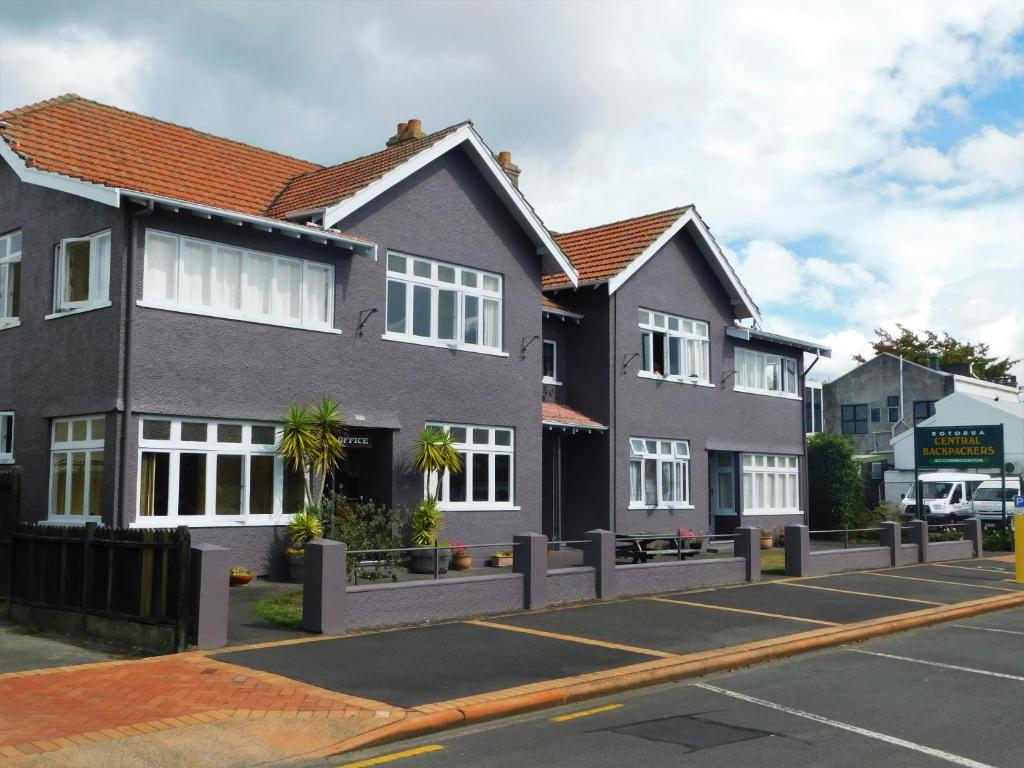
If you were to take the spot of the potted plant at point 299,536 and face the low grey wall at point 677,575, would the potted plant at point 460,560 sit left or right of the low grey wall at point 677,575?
left

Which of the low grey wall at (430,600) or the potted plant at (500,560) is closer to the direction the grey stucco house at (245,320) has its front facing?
the low grey wall

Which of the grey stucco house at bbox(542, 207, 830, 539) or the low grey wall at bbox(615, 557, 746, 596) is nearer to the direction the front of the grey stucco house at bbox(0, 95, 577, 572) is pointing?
the low grey wall

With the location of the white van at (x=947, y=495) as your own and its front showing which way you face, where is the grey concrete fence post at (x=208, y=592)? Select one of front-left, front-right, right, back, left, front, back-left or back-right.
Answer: front-left

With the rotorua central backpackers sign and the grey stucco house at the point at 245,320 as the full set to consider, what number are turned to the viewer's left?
0

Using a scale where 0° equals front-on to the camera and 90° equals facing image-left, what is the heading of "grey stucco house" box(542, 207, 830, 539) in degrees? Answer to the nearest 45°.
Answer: approximately 315°

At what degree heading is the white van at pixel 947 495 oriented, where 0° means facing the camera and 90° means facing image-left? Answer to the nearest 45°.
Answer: approximately 45°

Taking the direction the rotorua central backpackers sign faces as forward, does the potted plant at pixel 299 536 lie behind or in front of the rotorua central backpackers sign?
in front

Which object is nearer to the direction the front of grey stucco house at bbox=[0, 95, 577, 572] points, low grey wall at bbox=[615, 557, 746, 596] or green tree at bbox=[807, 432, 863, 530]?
the low grey wall

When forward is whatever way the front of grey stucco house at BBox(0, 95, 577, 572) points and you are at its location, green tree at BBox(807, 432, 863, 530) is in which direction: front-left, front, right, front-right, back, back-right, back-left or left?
left

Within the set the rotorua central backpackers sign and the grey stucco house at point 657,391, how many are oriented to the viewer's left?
0
